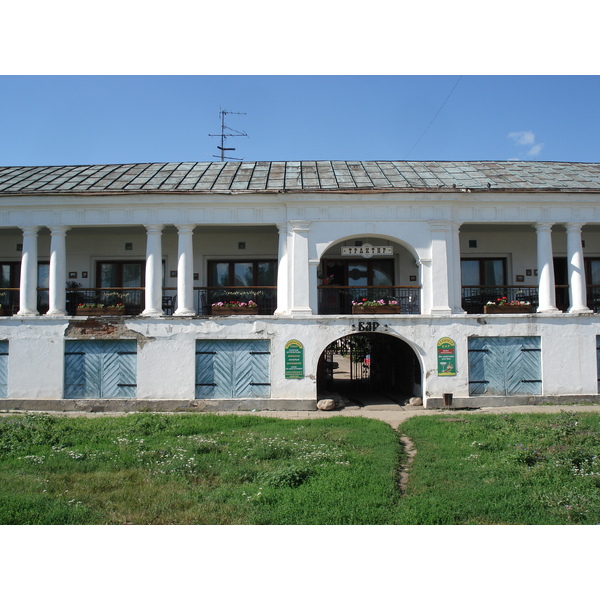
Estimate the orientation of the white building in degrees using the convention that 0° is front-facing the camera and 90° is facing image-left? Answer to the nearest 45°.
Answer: approximately 0°
